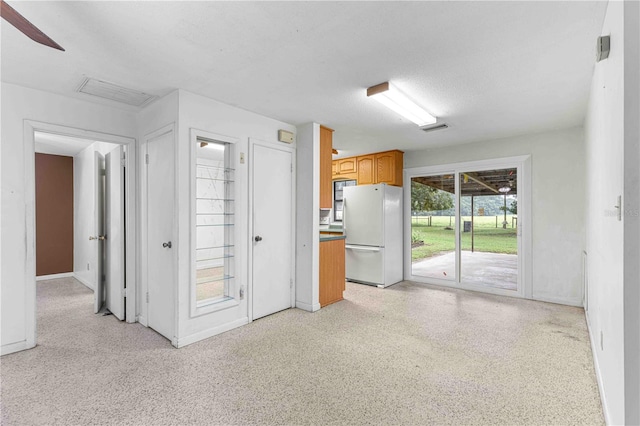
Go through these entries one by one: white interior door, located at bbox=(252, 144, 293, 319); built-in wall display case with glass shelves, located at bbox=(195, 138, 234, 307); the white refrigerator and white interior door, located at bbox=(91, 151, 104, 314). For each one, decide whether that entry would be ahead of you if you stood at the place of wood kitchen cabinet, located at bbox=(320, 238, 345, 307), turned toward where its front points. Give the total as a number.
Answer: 1

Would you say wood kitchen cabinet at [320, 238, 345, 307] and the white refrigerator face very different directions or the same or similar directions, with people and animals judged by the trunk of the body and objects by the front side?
very different directions

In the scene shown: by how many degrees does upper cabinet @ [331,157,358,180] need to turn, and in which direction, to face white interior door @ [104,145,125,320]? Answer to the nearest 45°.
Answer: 0° — it already faces it

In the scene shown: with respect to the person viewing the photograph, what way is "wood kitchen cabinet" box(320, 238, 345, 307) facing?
facing away from the viewer and to the right of the viewer

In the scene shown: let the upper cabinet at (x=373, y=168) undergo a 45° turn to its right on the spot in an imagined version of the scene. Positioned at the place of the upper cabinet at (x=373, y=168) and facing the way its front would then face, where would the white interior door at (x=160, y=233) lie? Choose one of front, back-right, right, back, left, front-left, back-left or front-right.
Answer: front-left

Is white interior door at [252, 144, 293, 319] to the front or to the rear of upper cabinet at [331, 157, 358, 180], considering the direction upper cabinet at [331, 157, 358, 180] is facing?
to the front

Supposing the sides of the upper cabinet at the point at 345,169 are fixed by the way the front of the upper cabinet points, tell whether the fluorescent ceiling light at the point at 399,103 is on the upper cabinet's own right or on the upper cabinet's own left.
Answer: on the upper cabinet's own left

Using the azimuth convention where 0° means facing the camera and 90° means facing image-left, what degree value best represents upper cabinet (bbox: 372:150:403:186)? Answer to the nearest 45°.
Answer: approximately 45°

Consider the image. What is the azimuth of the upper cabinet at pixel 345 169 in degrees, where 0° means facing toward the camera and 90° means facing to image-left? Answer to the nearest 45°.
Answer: approximately 45°

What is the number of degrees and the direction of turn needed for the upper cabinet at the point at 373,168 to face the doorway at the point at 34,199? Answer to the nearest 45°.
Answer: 0° — it already faces it

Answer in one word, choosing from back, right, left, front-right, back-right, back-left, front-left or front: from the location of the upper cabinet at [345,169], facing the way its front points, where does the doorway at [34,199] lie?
front

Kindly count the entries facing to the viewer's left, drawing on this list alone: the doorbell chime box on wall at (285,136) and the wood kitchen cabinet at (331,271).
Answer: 0

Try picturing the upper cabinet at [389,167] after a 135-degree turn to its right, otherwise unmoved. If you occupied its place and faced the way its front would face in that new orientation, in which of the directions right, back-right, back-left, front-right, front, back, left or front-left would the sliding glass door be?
right
